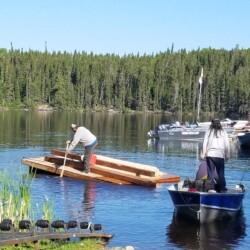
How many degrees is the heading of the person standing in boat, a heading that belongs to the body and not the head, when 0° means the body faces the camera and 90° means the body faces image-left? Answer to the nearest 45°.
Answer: approximately 180°

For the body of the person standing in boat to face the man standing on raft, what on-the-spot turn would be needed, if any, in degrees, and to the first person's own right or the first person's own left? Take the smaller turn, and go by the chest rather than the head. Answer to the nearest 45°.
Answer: approximately 45° to the first person's own left

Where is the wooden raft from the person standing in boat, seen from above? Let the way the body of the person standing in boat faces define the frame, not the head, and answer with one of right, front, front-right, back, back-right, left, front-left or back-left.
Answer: front-left

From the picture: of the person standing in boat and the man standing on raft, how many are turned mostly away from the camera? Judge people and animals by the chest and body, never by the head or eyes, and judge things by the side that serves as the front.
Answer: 1

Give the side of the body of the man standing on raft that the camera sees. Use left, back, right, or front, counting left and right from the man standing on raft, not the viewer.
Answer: left

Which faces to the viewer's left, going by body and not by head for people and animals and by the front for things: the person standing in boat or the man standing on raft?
the man standing on raft
